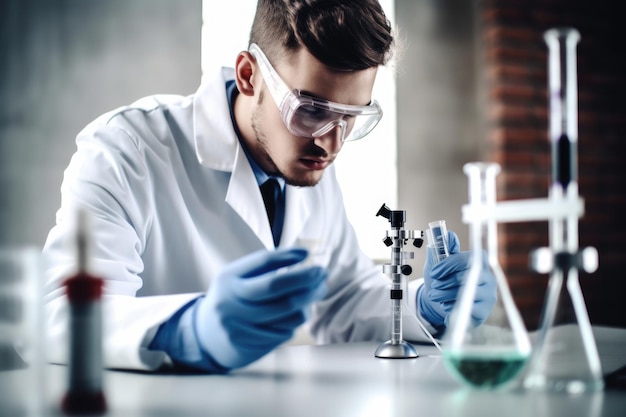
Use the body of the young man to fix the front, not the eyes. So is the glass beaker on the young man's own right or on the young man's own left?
on the young man's own right

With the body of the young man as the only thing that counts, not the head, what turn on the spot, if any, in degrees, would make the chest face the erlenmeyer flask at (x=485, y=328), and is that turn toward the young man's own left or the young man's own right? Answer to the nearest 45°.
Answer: approximately 45° to the young man's own right

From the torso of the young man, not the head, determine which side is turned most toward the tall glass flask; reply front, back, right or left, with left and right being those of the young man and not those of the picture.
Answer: front

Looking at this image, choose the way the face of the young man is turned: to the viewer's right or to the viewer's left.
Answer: to the viewer's right

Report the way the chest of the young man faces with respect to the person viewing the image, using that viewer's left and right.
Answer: facing the viewer and to the right of the viewer

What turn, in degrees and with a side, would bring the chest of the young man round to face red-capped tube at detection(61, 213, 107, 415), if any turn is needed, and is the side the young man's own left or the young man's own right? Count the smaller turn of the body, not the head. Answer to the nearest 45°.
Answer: approximately 45° to the young man's own right

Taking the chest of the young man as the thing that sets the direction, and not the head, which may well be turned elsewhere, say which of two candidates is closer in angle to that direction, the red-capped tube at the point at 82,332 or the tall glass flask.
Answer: the tall glass flask

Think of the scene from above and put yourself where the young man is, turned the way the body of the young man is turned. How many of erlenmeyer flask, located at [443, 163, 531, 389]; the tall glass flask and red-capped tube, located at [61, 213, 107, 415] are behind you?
0

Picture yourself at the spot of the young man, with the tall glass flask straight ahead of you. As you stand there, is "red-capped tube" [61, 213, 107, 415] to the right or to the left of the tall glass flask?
right

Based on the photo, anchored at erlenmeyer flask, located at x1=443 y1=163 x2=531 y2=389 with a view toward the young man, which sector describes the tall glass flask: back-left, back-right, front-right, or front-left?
back-right
